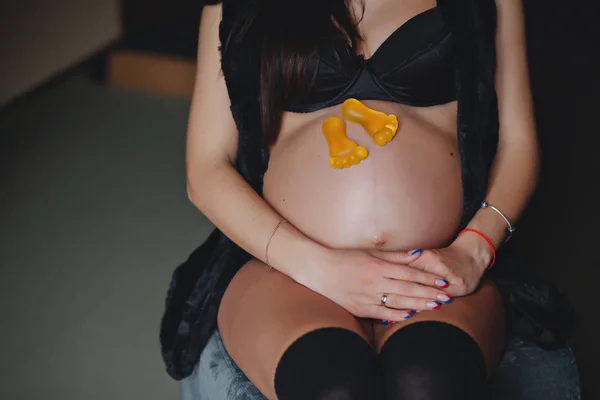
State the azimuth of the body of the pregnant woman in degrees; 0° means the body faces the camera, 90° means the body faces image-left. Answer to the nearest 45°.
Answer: approximately 0°
